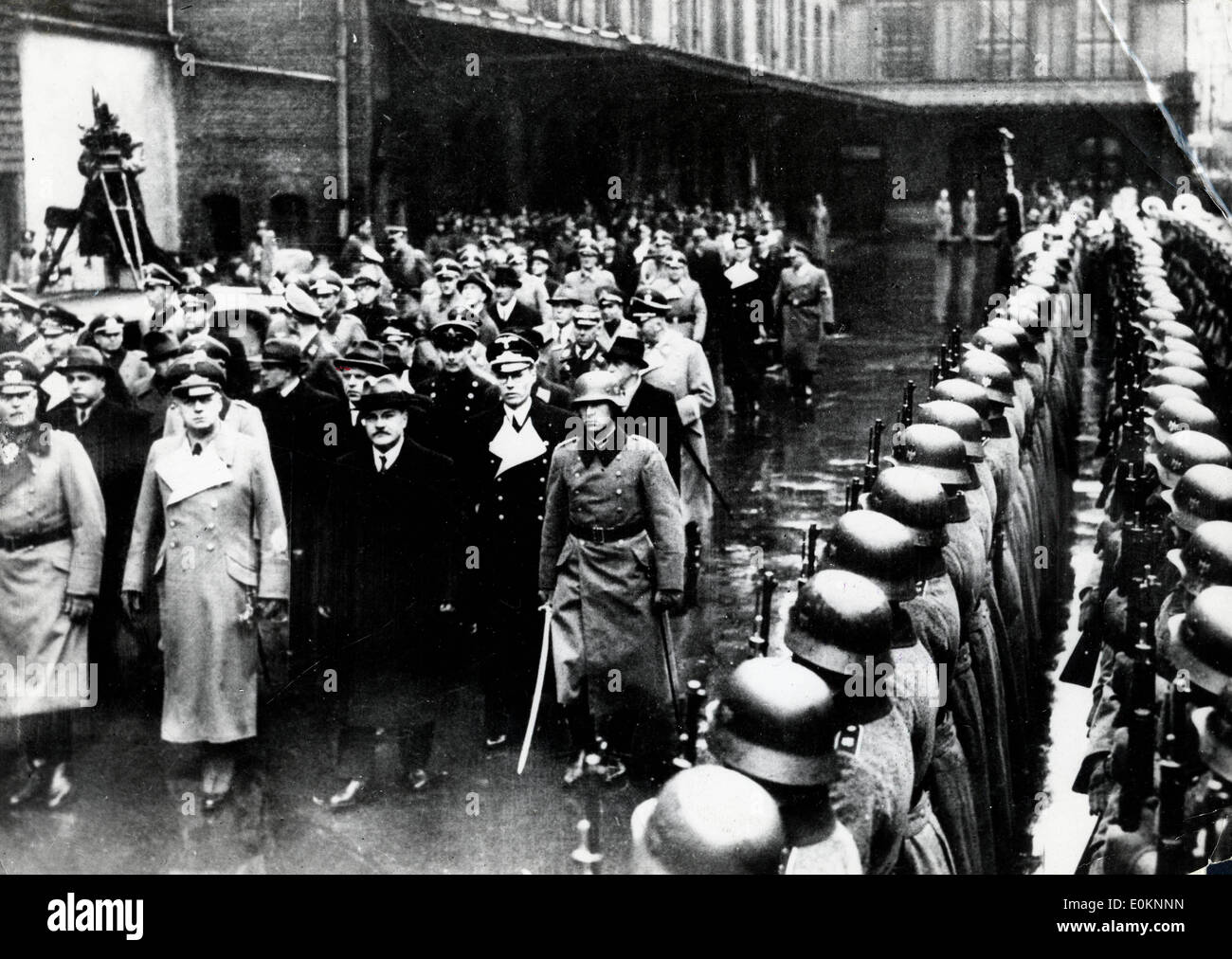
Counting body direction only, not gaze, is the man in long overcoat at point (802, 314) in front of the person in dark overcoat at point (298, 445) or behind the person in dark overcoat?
behind

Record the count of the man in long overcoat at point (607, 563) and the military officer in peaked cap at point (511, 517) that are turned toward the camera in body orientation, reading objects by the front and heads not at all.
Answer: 2

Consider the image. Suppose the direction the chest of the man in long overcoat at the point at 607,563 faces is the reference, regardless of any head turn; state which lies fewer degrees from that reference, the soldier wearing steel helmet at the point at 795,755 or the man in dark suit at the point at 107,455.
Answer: the soldier wearing steel helmet

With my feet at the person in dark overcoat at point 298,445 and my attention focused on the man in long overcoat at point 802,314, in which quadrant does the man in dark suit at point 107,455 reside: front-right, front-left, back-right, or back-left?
back-left
